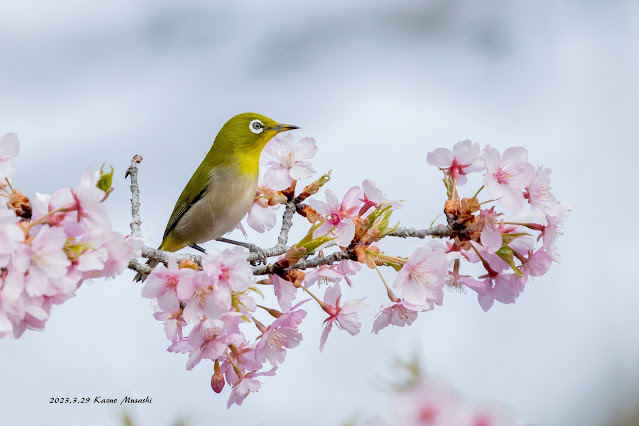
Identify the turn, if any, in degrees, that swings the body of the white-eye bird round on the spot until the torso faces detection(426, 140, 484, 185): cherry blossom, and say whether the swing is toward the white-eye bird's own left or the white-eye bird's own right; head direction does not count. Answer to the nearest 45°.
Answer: approximately 45° to the white-eye bird's own right

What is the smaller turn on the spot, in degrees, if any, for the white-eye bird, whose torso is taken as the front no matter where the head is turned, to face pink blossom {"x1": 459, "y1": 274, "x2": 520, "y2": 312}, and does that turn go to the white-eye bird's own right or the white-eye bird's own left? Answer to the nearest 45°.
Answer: approximately 45° to the white-eye bird's own right

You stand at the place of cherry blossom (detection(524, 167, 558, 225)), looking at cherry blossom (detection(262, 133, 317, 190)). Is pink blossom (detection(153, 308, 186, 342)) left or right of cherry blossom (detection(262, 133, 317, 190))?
left

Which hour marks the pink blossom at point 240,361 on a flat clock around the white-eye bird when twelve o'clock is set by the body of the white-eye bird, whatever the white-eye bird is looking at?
The pink blossom is roughly at 3 o'clock from the white-eye bird.

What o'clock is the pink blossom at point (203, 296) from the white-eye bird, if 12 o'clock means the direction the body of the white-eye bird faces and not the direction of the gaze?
The pink blossom is roughly at 3 o'clock from the white-eye bird.

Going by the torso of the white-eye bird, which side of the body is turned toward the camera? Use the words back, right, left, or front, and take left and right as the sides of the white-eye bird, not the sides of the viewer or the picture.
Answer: right

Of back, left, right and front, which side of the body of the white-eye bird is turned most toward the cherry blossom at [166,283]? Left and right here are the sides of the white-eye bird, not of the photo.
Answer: back

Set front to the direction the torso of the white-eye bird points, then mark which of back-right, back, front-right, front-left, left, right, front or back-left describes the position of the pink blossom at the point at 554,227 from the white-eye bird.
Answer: front-right

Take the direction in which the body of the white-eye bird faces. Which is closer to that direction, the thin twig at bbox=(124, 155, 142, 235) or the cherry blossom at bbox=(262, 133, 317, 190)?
the cherry blossom
